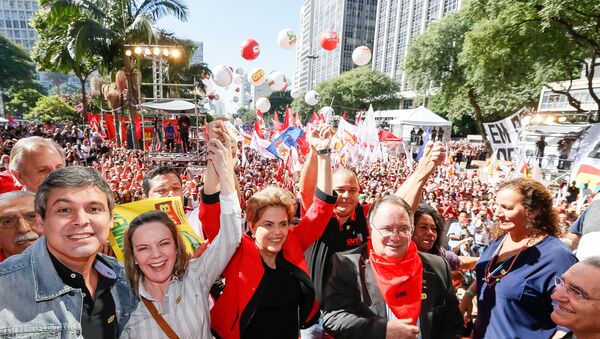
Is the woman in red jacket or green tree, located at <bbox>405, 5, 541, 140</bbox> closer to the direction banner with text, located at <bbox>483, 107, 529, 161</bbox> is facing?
the woman in red jacket

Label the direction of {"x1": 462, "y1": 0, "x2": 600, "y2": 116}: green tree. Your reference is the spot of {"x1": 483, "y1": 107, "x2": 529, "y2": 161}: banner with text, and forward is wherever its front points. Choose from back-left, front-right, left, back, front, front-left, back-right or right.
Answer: back

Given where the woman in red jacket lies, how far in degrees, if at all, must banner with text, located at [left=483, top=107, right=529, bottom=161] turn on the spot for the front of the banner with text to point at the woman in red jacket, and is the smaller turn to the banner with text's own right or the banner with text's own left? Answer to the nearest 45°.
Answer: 0° — it already faces them

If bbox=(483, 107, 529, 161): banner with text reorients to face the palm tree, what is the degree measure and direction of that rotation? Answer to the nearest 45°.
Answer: approximately 90° to its right

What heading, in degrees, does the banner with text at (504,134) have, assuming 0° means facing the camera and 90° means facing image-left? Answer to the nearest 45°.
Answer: approximately 0°

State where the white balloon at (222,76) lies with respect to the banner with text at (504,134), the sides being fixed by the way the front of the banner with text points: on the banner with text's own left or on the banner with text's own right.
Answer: on the banner with text's own right

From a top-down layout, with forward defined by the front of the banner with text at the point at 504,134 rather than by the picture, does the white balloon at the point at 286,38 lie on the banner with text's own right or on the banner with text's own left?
on the banner with text's own right

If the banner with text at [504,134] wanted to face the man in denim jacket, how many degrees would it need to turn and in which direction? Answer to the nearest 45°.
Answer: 0° — it already faces them

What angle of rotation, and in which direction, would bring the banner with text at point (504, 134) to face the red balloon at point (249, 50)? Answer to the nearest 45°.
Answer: approximately 90° to its right

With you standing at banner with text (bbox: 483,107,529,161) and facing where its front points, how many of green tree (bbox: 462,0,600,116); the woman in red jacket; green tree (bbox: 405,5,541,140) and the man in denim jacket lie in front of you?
2
